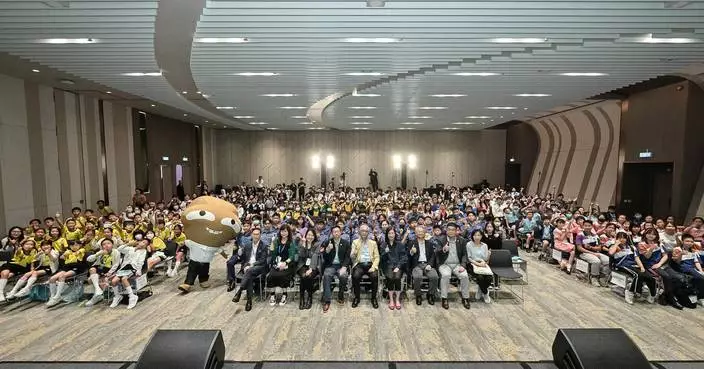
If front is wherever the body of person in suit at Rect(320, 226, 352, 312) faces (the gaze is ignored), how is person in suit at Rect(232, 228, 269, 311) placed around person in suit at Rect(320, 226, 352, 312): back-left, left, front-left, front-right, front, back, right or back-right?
right

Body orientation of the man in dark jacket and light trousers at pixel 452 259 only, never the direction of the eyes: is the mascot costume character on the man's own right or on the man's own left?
on the man's own right

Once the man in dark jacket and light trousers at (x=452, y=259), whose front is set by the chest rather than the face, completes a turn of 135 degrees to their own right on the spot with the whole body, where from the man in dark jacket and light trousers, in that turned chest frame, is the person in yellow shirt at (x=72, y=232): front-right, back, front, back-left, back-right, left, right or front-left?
front-left

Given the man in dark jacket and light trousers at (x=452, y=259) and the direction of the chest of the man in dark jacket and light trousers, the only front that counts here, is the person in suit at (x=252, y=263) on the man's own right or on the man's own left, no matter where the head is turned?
on the man's own right

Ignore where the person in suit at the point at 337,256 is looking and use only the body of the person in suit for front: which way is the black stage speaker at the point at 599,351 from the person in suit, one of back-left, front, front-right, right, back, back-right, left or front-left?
front-left

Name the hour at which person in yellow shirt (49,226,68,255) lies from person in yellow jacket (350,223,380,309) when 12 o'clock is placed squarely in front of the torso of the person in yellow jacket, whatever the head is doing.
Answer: The person in yellow shirt is roughly at 3 o'clock from the person in yellow jacket.
